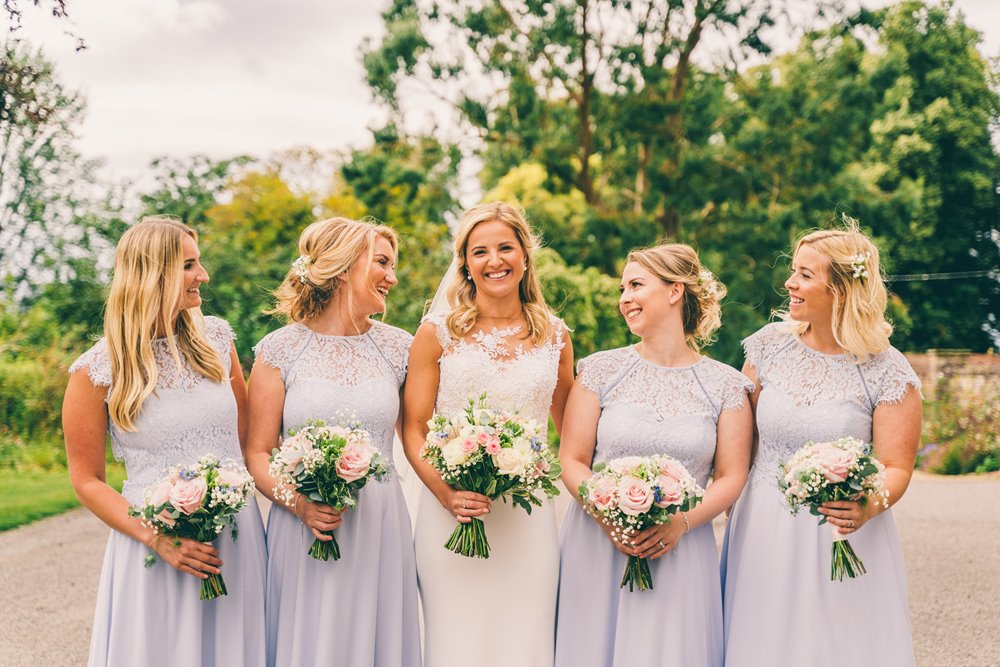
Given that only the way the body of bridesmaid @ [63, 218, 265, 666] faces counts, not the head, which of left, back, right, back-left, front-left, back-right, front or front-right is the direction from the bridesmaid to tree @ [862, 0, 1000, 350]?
left

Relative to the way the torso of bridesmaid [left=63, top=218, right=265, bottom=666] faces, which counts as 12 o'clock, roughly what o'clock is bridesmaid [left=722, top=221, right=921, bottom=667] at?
bridesmaid [left=722, top=221, right=921, bottom=667] is roughly at 11 o'clock from bridesmaid [left=63, top=218, right=265, bottom=666].

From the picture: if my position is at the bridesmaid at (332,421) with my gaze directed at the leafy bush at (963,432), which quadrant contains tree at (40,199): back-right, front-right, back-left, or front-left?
front-left

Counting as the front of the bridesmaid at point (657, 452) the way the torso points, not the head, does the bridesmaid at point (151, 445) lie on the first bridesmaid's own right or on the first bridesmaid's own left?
on the first bridesmaid's own right

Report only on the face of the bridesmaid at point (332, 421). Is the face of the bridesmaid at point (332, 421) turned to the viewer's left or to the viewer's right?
to the viewer's right

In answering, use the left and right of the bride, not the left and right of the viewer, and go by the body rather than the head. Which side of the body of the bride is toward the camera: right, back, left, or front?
front

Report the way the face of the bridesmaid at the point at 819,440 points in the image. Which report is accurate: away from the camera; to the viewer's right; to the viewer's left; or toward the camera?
to the viewer's left

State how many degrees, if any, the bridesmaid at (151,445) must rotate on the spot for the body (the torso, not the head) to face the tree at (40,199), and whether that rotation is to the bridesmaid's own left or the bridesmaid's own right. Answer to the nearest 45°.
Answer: approximately 135° to the bridesmaid's own left

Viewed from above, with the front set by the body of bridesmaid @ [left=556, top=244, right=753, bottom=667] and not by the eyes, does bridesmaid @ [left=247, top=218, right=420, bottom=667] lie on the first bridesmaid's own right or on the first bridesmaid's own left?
on the first bridesmaid's own right

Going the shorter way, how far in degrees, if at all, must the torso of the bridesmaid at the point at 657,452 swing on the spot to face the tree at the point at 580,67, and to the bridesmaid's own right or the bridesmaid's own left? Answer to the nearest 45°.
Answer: approximately 180°

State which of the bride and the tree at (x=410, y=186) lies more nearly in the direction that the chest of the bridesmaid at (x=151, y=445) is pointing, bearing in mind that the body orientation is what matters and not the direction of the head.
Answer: the bride

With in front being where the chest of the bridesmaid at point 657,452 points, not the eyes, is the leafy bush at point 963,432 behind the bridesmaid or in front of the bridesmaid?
behind

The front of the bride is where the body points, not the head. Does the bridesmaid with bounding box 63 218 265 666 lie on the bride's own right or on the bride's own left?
on the bride's own right

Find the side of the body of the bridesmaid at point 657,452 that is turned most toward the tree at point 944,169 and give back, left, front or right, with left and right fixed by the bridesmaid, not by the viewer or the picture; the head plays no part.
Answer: back

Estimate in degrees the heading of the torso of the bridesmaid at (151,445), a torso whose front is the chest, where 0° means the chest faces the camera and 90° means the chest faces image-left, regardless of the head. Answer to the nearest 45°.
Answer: approximately 315°

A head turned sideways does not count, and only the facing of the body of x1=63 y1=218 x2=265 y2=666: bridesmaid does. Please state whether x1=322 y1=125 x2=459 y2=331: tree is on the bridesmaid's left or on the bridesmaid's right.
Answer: on the bridesmaid's left

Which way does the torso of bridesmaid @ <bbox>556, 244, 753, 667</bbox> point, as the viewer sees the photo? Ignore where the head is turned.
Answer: toward the camera
